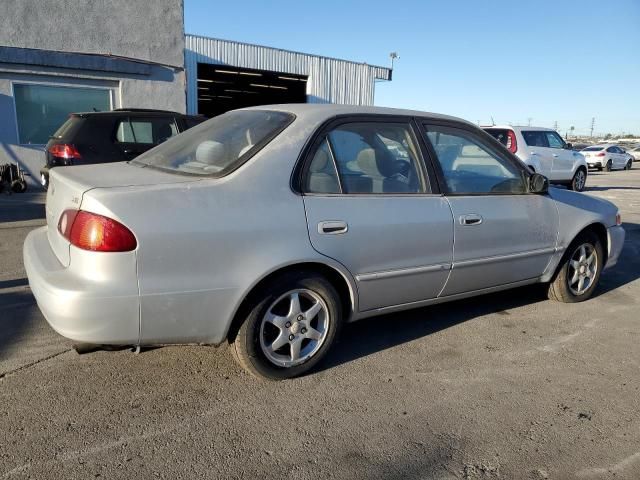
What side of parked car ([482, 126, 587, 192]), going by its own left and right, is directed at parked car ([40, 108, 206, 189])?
back

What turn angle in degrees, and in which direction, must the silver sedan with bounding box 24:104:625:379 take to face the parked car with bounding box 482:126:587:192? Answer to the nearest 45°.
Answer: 0° — it already faces it

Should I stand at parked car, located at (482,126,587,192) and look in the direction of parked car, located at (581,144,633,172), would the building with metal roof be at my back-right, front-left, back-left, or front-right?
back-left

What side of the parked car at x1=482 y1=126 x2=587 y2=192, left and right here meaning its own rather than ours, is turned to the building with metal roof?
back

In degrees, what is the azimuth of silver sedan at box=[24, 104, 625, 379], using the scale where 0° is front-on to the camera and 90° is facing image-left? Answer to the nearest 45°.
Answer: approximately 225°

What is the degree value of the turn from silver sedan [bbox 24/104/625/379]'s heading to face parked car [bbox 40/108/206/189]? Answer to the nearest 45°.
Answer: approximately 90° to its left

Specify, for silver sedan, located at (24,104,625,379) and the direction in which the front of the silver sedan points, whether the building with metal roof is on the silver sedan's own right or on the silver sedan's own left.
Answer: on the silver sedan's own left

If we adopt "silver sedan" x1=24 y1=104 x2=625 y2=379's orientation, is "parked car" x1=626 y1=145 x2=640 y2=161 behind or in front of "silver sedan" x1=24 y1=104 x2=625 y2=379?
in front

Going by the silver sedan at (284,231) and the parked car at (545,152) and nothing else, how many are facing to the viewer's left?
0

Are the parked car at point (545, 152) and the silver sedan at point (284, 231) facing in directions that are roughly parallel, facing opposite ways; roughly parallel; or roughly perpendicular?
roughly parallel

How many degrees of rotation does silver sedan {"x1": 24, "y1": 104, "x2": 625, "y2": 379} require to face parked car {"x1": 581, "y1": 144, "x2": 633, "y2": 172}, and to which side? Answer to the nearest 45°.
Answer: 0° — it already faces it

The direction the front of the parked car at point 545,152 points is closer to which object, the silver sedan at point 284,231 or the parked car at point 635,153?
the parked car

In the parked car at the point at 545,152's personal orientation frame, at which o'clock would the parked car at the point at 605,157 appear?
the parked car at the point at 605,157 is roughly at 11 o'clock from the parked car at the point at 545,152.
